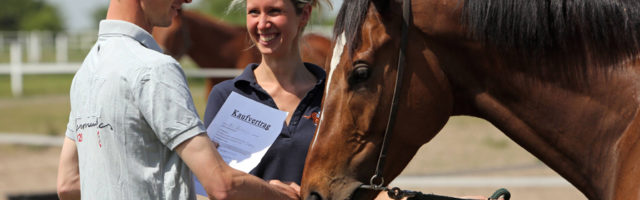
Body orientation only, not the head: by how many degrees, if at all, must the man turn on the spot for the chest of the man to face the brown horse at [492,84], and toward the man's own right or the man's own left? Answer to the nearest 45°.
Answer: approximately 45° to the man's own right

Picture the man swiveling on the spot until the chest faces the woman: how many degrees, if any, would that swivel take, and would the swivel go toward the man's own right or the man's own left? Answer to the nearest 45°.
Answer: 0° — they already face them

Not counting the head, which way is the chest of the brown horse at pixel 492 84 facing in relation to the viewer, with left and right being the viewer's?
facing to the left of the viewer

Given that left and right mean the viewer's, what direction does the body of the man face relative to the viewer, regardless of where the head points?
facing away from the viewer and to the right of the viewer

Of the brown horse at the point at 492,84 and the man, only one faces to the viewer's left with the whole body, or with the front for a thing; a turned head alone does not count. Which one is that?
the brown horse
